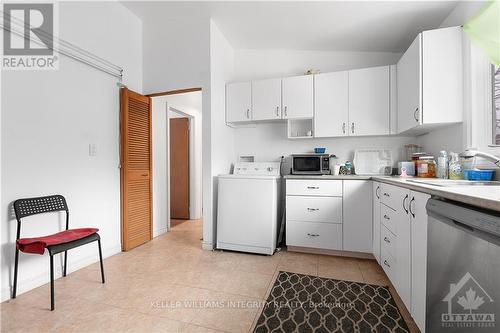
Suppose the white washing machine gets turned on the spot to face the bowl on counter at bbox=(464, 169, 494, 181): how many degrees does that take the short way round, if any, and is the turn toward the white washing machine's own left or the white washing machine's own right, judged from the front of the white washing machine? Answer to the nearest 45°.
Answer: approximately 45° to the white washing machine's own left

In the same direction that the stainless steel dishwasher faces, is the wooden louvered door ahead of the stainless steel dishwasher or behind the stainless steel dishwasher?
ahead

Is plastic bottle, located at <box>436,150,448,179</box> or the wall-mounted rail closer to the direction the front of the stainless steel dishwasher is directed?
the wall-mounted rail

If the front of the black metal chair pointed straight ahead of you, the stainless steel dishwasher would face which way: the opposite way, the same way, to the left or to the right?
the opposite way

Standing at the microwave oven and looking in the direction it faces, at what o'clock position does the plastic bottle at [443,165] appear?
The plastic bottle is roughly at 10 o'clock from the microwave oven.

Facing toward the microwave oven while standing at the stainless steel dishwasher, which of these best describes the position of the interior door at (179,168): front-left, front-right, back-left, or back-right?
front-left

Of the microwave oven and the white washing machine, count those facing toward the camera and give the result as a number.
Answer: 2

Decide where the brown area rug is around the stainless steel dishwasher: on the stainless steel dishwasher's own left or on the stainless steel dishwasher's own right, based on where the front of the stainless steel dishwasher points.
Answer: on the stainless steel dishwasher's own right

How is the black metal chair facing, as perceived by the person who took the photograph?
facing the viewer and to the right of the viewer

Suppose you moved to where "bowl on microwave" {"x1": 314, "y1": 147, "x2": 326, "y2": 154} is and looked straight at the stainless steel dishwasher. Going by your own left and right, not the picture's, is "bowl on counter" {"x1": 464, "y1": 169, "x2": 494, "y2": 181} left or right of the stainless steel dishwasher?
left

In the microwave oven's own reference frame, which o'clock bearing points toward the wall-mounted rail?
The wall-mounted rail is roughly at 2 o'clock from the microwave oven.

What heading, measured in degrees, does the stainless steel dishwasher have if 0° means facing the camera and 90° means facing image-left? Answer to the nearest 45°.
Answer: approximately 45°

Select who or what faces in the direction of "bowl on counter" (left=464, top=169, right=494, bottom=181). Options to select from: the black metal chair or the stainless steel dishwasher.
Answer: the black metal chair

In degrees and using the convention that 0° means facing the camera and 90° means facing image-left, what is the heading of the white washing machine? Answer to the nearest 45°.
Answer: approximately 0°

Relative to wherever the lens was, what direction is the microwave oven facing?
facing the viewer

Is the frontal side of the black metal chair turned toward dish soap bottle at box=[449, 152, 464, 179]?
yes

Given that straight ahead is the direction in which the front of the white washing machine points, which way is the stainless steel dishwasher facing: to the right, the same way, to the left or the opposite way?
to the right

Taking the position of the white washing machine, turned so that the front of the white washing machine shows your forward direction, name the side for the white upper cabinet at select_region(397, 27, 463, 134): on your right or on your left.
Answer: on your left

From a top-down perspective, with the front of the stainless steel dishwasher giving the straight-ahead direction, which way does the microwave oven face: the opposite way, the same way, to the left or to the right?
to the left

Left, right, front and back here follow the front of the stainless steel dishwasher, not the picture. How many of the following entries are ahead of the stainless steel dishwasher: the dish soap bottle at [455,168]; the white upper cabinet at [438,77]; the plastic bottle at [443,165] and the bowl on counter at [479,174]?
0

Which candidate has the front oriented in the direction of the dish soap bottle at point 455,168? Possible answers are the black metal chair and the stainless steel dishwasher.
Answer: the black metal chair
